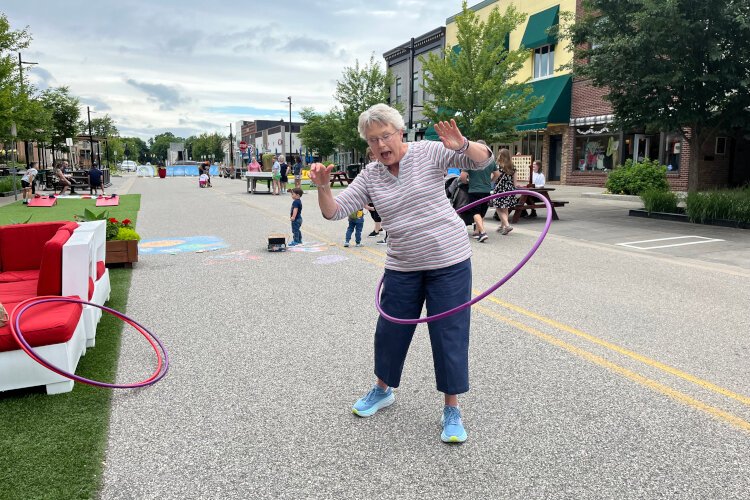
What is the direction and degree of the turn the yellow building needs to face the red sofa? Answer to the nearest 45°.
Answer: approximately 45° to its left

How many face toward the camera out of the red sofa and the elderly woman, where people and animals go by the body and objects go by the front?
2

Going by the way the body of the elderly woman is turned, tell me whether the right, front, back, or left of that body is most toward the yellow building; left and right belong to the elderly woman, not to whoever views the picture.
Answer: back

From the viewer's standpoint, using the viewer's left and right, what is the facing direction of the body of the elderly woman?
facing the viewer

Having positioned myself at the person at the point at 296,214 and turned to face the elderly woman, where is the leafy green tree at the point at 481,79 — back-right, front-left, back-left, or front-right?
back-left

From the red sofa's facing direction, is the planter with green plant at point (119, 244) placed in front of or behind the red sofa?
behind

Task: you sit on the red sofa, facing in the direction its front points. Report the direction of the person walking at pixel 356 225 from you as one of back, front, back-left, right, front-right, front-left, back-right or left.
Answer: back-left

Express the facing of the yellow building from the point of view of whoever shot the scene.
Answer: facing the viewer and to the left of the viewer

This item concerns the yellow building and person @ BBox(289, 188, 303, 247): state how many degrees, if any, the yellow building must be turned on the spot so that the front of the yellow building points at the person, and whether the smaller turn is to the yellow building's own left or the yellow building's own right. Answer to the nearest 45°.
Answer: approximately 45° to the yellow building's own left

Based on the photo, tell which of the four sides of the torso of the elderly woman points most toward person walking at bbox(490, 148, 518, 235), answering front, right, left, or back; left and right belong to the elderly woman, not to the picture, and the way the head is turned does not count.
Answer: back

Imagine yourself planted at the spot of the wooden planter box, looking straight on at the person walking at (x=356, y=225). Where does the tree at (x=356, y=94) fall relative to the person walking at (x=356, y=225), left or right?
left

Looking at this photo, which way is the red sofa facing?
toward the camera

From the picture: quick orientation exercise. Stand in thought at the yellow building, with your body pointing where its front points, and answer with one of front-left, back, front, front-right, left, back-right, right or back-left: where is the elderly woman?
front-left
